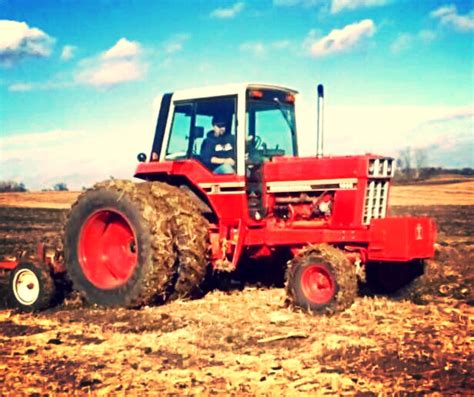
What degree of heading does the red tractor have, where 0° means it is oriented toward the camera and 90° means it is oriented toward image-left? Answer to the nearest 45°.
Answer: approximately 315°

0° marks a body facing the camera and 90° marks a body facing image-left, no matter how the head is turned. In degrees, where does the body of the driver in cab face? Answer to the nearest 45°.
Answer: approximately 315°
